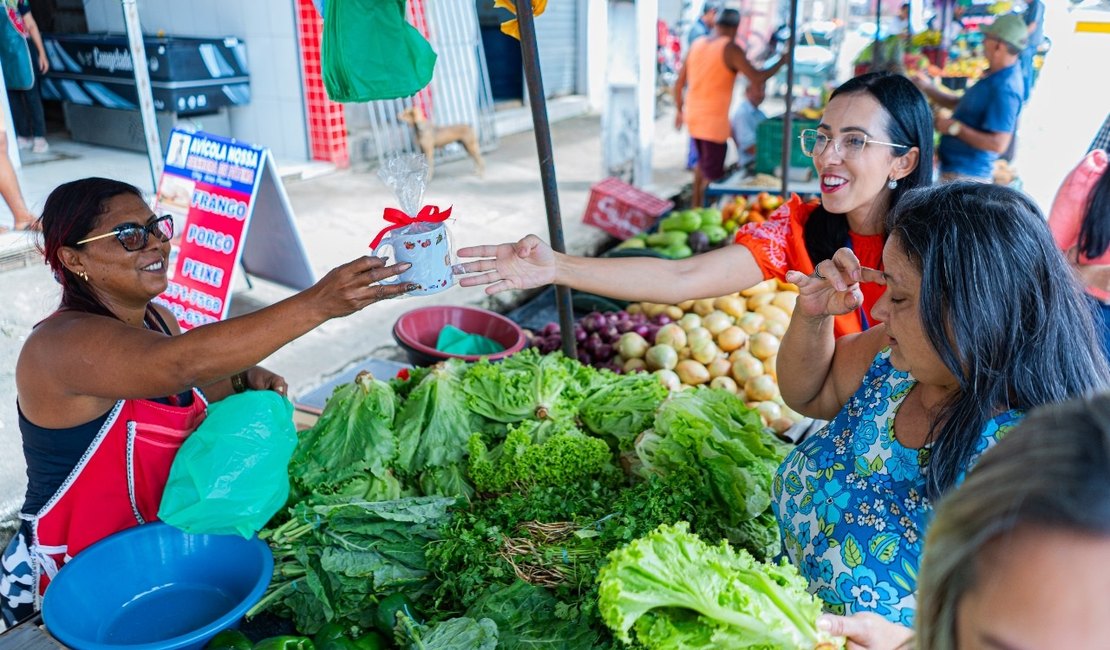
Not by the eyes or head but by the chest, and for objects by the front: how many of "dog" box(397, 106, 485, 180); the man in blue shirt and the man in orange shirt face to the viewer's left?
2

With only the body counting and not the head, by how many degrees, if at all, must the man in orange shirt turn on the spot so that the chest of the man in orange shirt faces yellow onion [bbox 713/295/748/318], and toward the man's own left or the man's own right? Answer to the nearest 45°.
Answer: approximately 135° to the man's own right

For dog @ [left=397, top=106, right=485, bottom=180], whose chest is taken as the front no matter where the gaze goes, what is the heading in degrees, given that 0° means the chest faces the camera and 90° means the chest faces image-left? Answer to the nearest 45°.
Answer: approximately 90°

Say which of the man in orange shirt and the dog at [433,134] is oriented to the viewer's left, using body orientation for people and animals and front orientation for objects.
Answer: the dog

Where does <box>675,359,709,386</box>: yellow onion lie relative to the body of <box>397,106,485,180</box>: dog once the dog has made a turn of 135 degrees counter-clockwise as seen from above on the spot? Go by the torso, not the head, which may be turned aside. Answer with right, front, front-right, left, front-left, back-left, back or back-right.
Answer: front-right

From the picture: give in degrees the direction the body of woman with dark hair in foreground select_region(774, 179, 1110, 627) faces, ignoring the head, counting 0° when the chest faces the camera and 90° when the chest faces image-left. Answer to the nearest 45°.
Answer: approximately 45°

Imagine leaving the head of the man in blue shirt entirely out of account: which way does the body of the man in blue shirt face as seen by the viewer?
to the viewer's left

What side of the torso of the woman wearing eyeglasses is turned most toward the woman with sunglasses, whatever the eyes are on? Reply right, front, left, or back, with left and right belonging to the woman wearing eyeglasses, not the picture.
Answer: front

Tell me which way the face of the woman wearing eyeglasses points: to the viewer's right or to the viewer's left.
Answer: to the viewer's left

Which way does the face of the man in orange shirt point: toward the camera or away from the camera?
away from the camera

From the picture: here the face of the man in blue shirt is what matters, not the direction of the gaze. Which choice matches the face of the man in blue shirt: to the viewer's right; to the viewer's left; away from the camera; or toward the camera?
to the viewer's left
